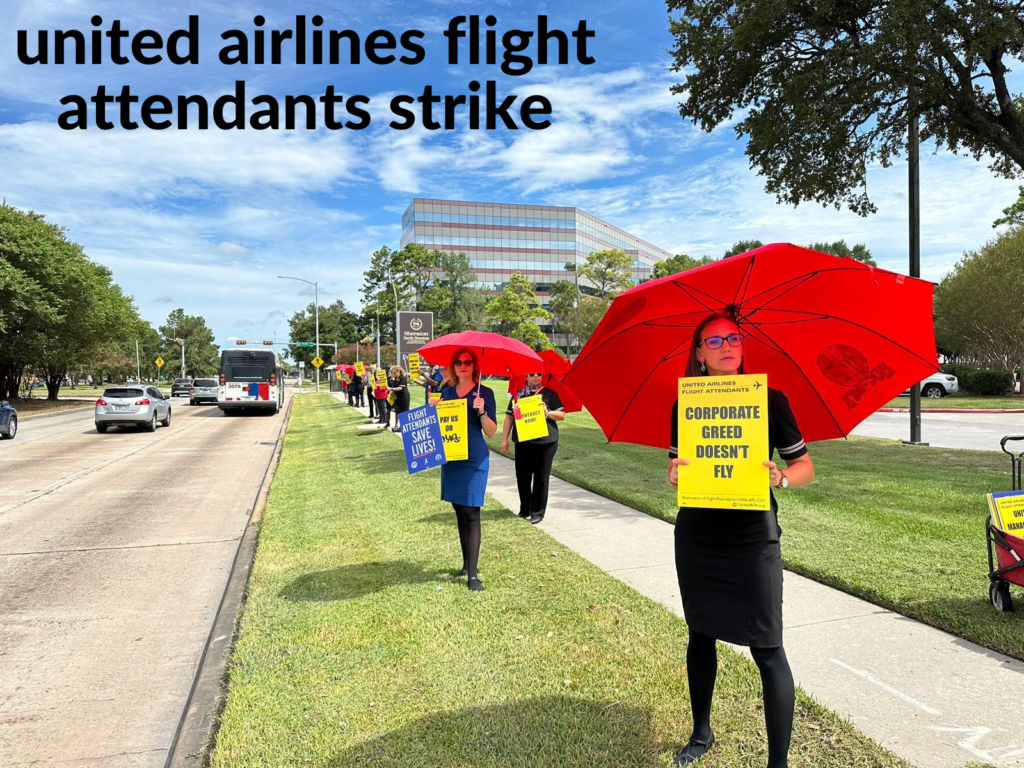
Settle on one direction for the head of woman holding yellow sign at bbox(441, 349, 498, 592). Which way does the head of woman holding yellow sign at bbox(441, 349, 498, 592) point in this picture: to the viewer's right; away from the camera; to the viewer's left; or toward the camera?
toward the camera

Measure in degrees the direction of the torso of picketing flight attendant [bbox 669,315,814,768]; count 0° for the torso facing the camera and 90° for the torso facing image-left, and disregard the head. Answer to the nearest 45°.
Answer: approximately 0°

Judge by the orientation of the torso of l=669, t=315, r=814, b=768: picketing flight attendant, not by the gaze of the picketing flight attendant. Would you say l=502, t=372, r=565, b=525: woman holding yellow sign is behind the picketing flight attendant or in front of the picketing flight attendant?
behind

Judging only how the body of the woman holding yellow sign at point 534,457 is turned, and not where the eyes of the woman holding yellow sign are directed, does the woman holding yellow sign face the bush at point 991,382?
no

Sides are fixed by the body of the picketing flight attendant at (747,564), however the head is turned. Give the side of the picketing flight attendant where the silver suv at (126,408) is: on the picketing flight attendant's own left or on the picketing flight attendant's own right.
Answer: on the picketing flight attendant's own right

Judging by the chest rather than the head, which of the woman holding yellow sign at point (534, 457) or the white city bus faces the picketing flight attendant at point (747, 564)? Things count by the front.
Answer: the woman holding yellow sign

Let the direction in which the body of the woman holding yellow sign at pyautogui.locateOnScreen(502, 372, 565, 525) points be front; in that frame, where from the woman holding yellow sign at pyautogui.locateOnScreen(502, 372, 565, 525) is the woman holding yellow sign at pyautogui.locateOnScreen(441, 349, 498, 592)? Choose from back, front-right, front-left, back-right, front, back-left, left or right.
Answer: front

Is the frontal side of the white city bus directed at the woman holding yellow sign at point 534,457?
no

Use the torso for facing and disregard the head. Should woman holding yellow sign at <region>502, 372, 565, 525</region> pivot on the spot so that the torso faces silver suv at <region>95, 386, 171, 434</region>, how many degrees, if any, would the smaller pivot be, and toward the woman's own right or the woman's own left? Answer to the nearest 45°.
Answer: approximately 135° to the woman's own right

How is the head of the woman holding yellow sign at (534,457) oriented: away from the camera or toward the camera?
toward the camera

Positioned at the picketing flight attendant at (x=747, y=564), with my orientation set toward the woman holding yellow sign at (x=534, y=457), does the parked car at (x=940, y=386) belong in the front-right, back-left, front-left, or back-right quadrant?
front-right

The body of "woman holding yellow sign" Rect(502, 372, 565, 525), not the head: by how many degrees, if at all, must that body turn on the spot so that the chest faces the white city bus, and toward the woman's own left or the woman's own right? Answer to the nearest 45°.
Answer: approximately 135° to the woman's own right

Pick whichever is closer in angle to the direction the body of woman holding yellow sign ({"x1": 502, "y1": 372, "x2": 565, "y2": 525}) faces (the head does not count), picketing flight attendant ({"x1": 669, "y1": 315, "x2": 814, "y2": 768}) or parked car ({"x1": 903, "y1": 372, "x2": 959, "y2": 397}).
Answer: the picketing flight attendant

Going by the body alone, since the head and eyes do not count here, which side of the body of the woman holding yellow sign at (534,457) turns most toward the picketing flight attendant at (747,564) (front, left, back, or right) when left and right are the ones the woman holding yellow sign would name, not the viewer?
front

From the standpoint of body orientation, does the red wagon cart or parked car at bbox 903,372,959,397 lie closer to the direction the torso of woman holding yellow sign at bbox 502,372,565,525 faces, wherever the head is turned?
the red wagon cart
